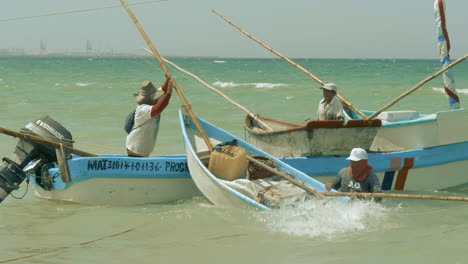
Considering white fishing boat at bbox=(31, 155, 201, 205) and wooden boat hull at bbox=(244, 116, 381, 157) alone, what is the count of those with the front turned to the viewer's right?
1

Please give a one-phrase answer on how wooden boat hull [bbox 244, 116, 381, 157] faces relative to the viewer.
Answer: facing to the left of the viewer

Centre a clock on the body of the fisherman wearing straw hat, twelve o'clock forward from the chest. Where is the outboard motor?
The outboard motor is roughly at 7 o'clock from the fisherman wearing straw hat.

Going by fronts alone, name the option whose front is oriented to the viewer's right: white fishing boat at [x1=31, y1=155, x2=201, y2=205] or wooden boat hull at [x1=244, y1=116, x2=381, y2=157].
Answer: the white fishing boat

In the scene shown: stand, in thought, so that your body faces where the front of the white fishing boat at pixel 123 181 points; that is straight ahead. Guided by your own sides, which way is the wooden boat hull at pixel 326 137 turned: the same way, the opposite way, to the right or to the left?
the opposite way

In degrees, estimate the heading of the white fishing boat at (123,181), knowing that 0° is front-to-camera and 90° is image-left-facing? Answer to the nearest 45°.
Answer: approximately 270°

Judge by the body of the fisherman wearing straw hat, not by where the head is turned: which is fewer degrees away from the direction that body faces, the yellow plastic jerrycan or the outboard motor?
the yellow plastic jerrycan

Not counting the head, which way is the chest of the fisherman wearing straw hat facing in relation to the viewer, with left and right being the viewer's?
facing away from the viewer and to the right of the viewer

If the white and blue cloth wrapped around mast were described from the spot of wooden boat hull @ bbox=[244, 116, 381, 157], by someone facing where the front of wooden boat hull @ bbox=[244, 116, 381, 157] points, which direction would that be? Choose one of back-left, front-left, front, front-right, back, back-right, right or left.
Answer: back-right

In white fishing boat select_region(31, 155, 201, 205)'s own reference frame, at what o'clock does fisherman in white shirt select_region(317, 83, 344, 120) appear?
The fisherman in white shirt is roughly at 12 o'clock from the white fishing boat.

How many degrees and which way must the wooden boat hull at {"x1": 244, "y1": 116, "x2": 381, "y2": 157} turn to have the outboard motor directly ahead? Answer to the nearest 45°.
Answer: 0° — it already faces it

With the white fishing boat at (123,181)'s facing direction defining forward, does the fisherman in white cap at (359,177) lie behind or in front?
in front
